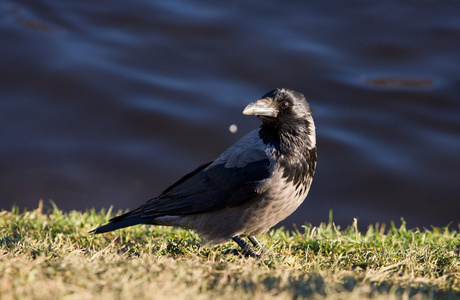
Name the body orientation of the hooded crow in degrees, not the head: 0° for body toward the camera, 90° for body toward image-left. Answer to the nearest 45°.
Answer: approximately 270°
